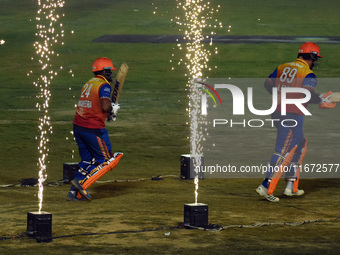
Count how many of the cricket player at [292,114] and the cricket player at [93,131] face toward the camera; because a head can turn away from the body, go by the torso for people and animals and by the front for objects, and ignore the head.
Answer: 0

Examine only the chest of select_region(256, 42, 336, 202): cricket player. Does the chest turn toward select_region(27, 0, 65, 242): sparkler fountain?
no

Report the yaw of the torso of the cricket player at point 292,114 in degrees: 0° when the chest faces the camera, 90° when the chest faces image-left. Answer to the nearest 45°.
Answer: approximately 225°

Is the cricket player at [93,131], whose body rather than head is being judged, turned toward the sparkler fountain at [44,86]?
no

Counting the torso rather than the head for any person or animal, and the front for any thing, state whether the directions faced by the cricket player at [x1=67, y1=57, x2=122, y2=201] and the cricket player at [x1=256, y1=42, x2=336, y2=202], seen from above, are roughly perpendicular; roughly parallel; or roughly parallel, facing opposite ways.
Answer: roughly parallel

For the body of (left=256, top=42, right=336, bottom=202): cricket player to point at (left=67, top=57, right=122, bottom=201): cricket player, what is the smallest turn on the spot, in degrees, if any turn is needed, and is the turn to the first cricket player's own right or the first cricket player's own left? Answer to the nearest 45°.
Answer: approximately 135° to the first cricket player's own left

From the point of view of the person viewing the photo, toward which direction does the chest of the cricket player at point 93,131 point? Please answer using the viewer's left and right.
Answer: facing away from the viewer and to the right of the viewer
